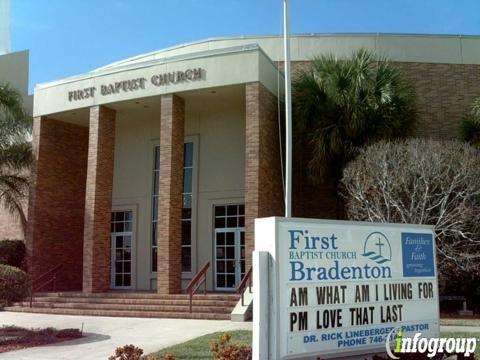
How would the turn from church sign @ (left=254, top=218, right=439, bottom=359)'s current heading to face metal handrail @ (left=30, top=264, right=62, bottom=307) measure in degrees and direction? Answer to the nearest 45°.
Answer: approximately 180°

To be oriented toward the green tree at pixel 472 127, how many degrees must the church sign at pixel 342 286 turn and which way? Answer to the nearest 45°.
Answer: approximately 135° to its left

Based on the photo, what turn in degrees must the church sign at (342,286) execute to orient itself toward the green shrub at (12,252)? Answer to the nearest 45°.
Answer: approximately 180°

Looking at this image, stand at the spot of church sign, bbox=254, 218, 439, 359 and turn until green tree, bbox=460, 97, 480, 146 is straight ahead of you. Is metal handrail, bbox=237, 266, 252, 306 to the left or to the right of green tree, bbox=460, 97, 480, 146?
left

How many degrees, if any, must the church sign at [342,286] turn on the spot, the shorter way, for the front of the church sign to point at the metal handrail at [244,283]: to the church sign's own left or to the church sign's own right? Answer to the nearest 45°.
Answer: approximately 135° to the church sign's own left

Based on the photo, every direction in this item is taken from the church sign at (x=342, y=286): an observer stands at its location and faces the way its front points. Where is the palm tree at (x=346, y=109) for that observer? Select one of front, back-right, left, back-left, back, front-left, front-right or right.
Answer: back-left

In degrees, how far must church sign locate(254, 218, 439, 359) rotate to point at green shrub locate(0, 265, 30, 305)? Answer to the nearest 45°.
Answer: approximately 180°

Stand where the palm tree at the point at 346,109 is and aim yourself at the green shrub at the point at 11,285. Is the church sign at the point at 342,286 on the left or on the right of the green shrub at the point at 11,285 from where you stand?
left

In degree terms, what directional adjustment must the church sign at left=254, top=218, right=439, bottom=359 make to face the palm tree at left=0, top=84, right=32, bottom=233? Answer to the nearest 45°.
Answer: approximately 180°
